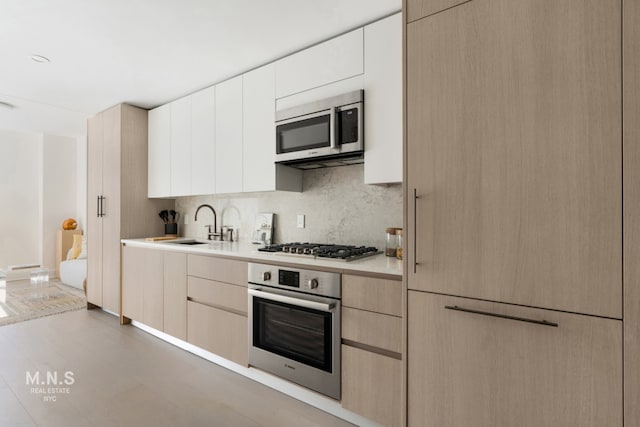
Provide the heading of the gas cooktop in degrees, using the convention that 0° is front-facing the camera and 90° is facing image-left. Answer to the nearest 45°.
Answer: approximately 45°
